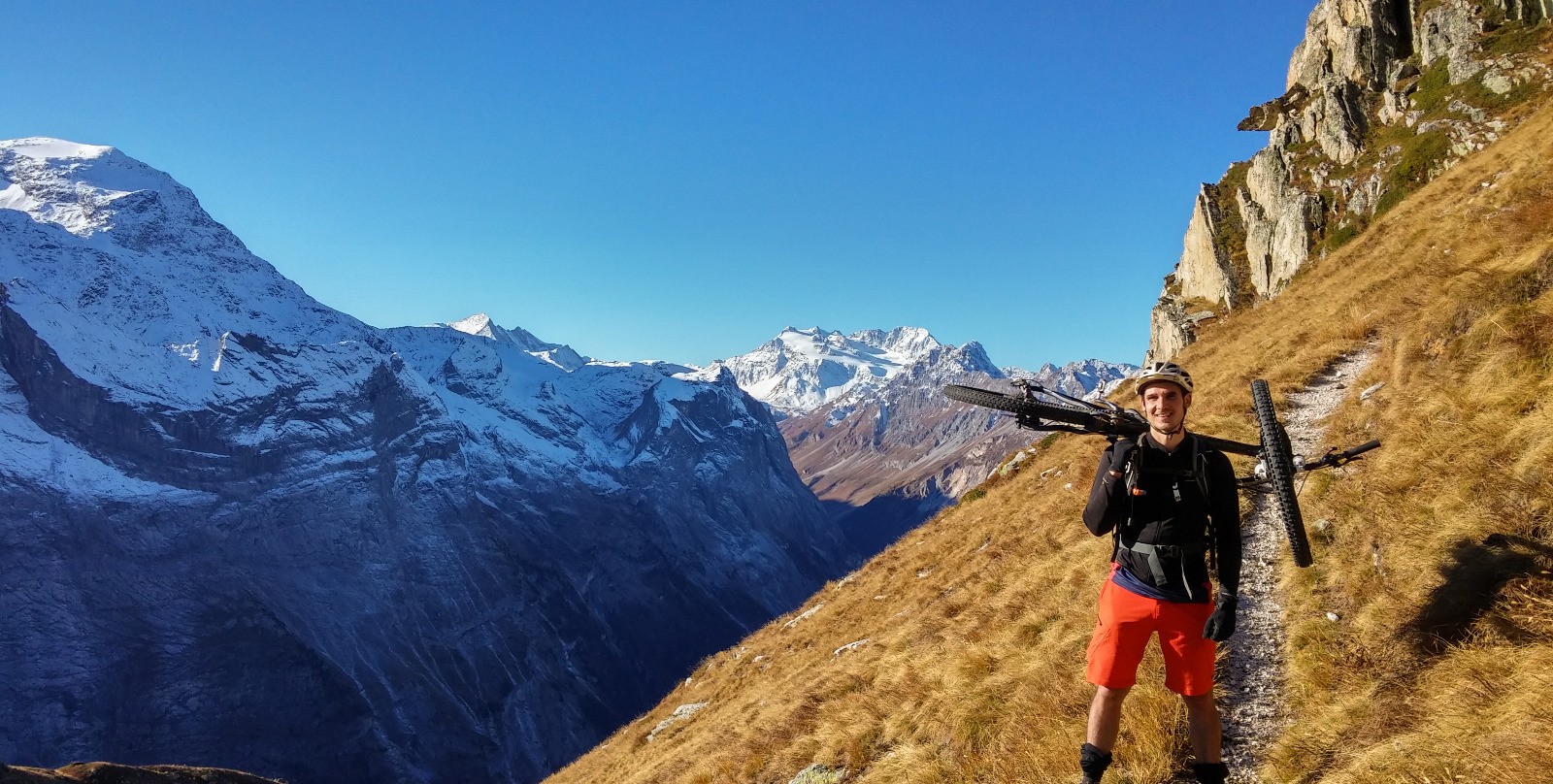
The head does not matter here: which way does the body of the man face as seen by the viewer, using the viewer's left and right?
facing the viewer
